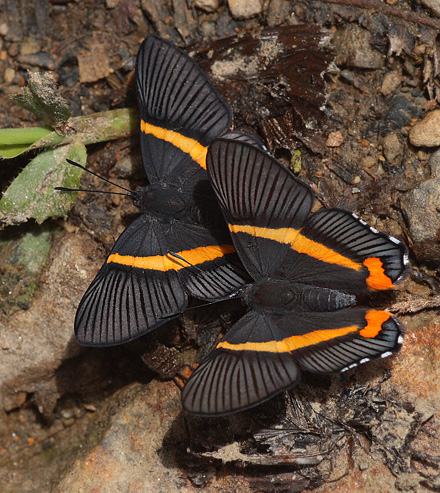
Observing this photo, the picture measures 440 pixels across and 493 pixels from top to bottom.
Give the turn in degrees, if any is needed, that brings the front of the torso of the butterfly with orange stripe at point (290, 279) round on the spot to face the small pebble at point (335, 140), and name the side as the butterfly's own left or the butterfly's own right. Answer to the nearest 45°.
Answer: approximately 90° to the butterfly's own right

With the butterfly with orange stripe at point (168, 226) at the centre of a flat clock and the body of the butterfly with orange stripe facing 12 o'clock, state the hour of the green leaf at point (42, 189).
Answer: The green leaf is roughly at 1 o'clock from the butterfly with orange stripe.

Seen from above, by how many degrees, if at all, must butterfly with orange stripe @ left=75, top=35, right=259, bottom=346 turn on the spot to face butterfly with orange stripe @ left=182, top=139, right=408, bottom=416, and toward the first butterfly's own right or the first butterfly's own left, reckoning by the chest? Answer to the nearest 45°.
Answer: approximately 135° to the first butterfly's own left

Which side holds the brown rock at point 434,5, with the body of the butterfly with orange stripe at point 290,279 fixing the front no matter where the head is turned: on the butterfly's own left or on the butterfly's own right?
on the butterfly's own right

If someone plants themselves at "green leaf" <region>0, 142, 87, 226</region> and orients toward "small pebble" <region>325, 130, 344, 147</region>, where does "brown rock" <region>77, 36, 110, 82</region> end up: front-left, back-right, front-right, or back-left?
front-left

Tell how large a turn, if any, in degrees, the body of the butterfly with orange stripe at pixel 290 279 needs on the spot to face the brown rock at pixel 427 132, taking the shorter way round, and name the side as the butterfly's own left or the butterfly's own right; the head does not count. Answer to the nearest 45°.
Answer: approximately 135° to the butterfly's own right

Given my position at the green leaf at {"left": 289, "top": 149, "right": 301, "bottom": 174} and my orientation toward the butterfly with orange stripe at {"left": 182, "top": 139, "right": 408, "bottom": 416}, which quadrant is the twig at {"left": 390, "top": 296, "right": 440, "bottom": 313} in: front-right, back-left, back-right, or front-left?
front-left

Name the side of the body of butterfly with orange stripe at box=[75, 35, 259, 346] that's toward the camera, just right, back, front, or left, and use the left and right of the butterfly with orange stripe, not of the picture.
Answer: left

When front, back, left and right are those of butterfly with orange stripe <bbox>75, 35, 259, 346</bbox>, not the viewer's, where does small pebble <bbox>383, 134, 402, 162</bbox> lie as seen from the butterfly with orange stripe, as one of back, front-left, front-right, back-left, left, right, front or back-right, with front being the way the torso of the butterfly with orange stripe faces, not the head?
back

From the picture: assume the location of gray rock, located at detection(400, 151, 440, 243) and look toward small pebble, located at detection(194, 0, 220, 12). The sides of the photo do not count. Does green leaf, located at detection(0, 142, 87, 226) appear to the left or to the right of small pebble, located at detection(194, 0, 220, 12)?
left

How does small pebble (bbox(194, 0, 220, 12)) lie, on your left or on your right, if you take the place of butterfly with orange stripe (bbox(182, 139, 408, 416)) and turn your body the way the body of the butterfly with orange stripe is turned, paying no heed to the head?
on your right

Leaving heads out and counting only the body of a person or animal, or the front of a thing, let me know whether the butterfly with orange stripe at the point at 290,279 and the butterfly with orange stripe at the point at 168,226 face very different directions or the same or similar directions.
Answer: same or similar directions

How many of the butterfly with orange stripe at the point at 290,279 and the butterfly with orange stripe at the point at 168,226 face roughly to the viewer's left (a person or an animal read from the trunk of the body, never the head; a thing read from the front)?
2

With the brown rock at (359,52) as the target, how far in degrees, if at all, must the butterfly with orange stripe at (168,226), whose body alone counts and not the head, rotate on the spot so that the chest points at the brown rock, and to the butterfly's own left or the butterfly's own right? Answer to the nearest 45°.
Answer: approximately 135° to the butterfly's own right

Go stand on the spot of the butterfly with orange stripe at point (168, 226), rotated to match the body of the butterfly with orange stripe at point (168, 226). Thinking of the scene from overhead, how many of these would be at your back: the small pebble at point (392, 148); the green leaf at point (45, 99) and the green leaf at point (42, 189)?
1

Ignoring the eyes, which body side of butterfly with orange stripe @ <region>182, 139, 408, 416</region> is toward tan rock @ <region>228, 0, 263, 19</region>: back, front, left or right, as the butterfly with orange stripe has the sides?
right

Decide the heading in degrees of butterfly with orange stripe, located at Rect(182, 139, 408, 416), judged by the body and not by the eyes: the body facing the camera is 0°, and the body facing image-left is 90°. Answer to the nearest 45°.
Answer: approximately 90°
